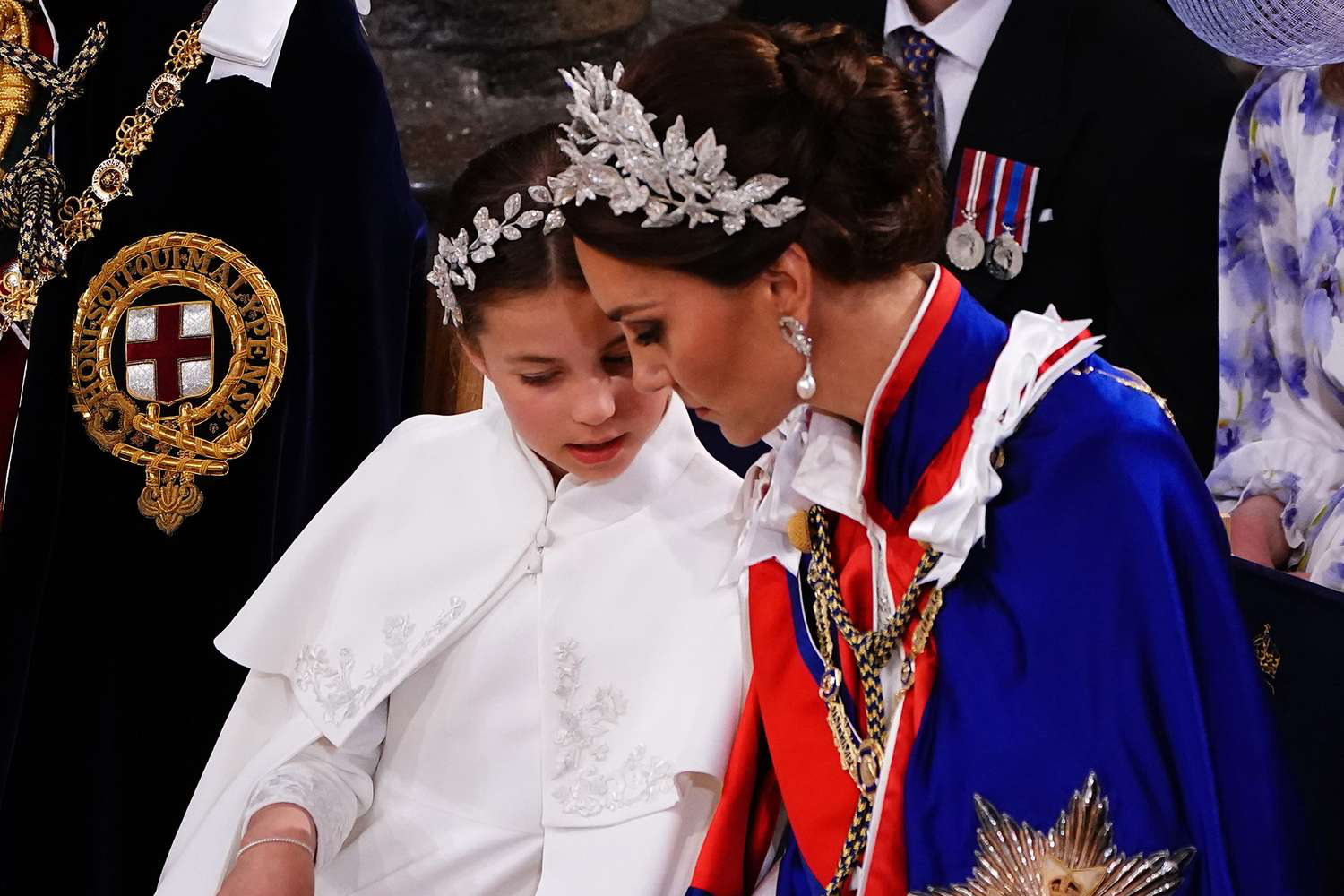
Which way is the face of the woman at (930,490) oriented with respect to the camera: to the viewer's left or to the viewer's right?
to the viewer's left

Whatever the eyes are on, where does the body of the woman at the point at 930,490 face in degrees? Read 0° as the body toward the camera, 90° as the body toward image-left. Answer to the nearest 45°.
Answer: approximately 45°

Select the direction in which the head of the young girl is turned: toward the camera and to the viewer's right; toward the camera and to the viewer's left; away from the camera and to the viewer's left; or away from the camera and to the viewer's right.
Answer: toward the camera and to the viewer's right

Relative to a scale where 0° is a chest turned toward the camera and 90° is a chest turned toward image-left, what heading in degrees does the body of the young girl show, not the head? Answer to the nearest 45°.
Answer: approximately 0°
